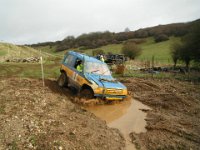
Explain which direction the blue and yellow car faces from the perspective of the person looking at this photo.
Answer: facing the viewer and to the right of the viewer
